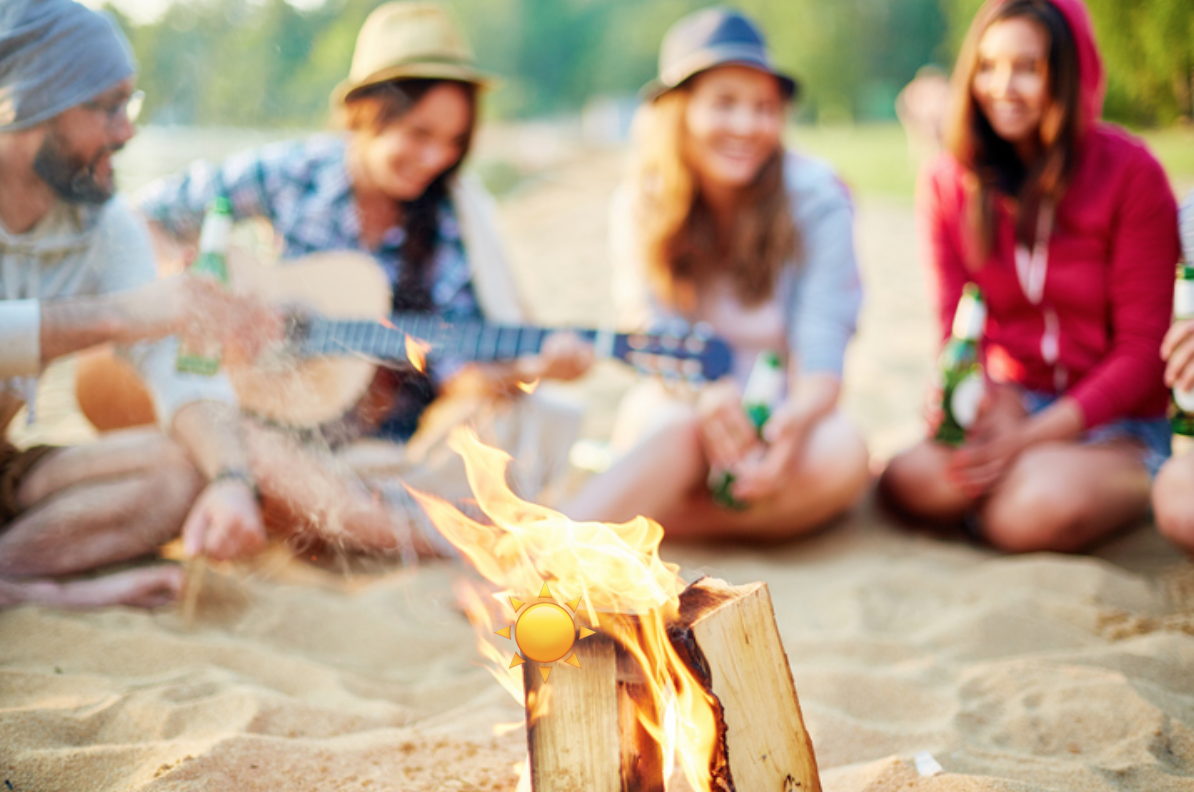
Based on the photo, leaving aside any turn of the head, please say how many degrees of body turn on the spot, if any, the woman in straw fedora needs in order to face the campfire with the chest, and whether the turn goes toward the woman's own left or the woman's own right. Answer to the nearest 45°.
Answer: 0° — they already face it

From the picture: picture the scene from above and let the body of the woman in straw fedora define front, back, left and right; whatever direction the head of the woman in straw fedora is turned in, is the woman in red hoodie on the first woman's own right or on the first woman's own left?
on the first woman's own left

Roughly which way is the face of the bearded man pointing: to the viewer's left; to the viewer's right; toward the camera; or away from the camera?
to the viewer's right

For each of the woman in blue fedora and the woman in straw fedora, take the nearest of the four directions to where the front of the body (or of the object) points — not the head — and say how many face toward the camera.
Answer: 2

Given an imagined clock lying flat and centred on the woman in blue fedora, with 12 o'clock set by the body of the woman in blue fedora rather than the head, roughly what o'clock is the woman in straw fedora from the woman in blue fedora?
The woman in straw fedora is roughly at 3 o'clock from the woman in blue fedora.

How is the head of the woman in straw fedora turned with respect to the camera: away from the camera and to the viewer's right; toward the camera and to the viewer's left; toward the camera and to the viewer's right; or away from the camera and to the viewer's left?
toward the camera and to the viewer's right

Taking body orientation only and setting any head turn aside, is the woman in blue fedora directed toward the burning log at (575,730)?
yes

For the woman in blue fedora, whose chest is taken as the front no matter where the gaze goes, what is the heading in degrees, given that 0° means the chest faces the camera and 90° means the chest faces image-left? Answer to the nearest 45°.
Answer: approximately 0°

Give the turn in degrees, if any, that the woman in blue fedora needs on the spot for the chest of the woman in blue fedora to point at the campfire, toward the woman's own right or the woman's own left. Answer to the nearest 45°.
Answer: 0° — they already face it
